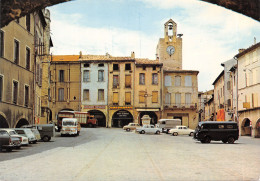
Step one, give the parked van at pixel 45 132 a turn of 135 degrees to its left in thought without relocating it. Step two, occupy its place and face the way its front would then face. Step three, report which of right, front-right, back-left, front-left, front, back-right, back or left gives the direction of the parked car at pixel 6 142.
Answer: front-right

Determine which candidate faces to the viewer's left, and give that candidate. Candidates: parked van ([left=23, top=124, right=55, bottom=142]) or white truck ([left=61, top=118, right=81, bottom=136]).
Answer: parked van ([left=23, top=124, right=55, bottom=142])

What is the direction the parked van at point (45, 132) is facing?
to the viewer's left

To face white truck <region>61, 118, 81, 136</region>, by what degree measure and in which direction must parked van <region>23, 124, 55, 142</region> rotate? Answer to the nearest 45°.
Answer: approximately 90° to its right

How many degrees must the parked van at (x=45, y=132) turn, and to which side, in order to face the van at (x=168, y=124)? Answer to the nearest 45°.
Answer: approximately 135° to its right

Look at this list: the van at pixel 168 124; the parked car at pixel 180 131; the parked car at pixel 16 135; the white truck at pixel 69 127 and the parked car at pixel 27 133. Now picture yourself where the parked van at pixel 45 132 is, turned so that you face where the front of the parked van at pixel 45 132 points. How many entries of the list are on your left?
2

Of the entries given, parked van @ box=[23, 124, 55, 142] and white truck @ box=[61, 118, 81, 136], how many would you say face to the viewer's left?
1

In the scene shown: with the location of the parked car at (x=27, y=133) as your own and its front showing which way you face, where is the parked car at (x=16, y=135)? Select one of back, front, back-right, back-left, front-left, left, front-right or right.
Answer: left

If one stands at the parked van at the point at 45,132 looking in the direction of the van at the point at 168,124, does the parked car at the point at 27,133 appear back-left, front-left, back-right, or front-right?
back-right
